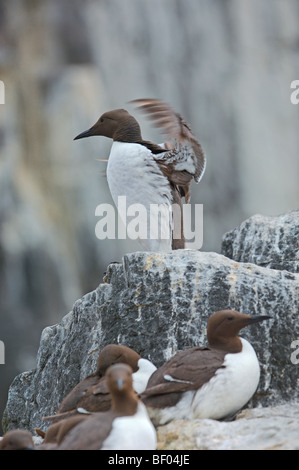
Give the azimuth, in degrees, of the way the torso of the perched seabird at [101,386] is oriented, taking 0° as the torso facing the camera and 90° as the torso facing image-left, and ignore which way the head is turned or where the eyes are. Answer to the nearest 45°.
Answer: approximately 270°

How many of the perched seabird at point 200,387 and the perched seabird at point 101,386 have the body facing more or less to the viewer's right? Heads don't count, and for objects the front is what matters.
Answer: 2

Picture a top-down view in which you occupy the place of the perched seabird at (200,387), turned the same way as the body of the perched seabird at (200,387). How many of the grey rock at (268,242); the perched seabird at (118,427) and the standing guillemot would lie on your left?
2

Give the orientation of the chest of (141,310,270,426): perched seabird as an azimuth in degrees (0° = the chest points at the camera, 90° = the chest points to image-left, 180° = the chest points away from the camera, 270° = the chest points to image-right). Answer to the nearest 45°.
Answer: approximately 270°

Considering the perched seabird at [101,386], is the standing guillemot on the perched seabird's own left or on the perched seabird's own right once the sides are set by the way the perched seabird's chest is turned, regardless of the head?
on the perched seabird's own left

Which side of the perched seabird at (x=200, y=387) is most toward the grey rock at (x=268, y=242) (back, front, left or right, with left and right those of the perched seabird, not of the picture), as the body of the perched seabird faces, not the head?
left

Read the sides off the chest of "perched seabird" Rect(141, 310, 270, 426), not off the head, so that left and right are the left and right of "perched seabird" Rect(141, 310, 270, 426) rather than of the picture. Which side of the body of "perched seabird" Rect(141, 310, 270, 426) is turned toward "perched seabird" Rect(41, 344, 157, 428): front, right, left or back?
back

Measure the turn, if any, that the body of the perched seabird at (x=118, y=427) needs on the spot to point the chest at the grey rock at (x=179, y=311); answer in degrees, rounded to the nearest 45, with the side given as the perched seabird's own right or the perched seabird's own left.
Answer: approximately 135° to the perched seabird's own left

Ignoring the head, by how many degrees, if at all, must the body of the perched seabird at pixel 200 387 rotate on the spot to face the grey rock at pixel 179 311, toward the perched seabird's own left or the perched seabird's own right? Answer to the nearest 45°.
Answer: approximately 90° to the perched seabird's own left

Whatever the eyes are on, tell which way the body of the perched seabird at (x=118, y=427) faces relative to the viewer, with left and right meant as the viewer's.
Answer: facing the viewer and to the right of the viewer
